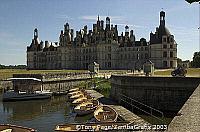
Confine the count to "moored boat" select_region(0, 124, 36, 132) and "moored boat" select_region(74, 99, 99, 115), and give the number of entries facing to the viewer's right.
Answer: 1

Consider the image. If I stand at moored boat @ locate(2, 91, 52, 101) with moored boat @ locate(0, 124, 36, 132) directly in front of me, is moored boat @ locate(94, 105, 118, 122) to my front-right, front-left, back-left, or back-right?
front-left

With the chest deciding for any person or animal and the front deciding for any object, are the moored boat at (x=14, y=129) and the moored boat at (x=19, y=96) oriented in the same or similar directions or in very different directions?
same or similar directions

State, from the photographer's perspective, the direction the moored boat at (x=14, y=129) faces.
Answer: facing to the right of the viewer

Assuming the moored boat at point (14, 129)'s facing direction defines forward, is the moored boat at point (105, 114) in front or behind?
in front
